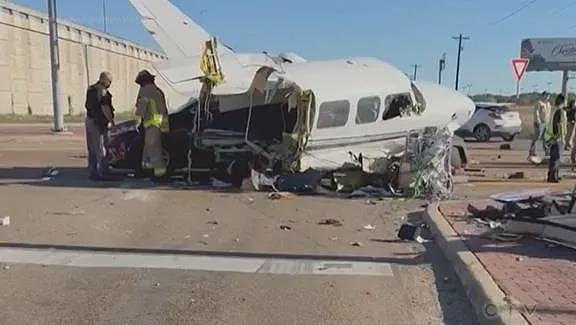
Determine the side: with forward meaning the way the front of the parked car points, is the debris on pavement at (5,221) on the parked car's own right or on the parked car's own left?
on the parked car's own left

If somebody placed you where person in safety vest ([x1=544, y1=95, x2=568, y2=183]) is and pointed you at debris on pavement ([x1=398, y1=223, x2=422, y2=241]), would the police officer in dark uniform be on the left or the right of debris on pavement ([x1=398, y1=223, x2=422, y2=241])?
right

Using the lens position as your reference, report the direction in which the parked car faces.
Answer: facing away from the viewer and to the left of the viewer
